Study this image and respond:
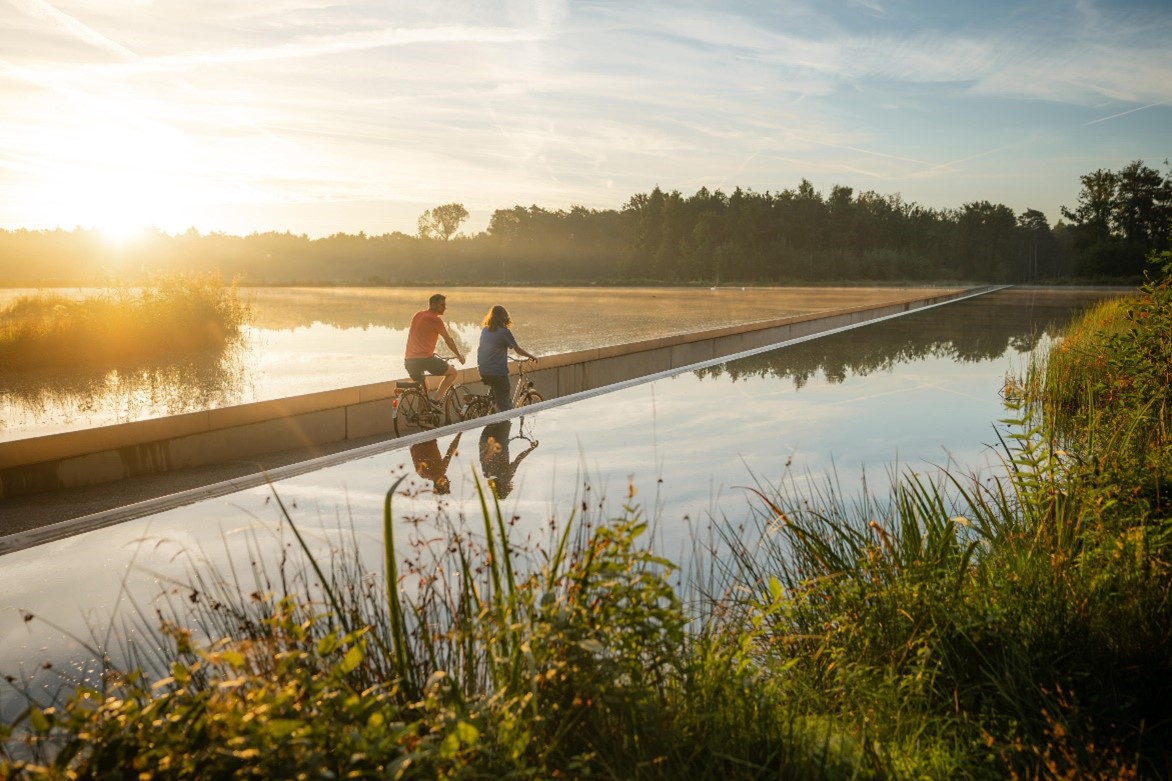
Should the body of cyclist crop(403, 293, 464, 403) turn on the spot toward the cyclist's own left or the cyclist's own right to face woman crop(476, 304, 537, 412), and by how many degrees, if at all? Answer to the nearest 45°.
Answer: approximately 45° to the cyclist's own right

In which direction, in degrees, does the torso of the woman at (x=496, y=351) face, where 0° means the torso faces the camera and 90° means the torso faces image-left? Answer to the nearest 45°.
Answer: approximately 225°

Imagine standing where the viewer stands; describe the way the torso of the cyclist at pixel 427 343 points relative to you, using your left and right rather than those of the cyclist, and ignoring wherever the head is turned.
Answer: facing away from the viewer and to the right of the viewer

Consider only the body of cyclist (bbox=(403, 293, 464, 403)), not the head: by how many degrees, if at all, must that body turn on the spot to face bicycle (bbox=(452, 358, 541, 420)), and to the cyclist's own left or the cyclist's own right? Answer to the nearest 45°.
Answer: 0° — they already face it

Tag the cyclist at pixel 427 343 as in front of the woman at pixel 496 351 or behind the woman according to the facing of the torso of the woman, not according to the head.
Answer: behind
